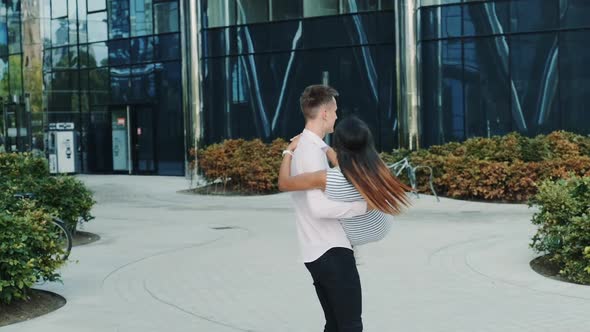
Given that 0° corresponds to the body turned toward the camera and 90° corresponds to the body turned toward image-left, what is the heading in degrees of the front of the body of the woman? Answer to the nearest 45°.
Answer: approximately 135°

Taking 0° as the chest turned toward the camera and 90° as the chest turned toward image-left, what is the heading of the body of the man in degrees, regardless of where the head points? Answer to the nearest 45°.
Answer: approximately 225°

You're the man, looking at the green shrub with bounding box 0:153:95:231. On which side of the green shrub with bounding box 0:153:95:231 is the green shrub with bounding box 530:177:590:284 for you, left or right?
right

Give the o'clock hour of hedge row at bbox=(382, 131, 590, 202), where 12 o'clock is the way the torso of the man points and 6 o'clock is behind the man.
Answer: The hedge row is roughly at 11 o'clock from the man.

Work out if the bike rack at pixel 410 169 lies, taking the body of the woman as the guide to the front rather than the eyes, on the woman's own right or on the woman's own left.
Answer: on the woman's own right

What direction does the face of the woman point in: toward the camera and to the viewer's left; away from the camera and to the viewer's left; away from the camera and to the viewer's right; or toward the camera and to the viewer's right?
away from the camera and to the viewer's left
